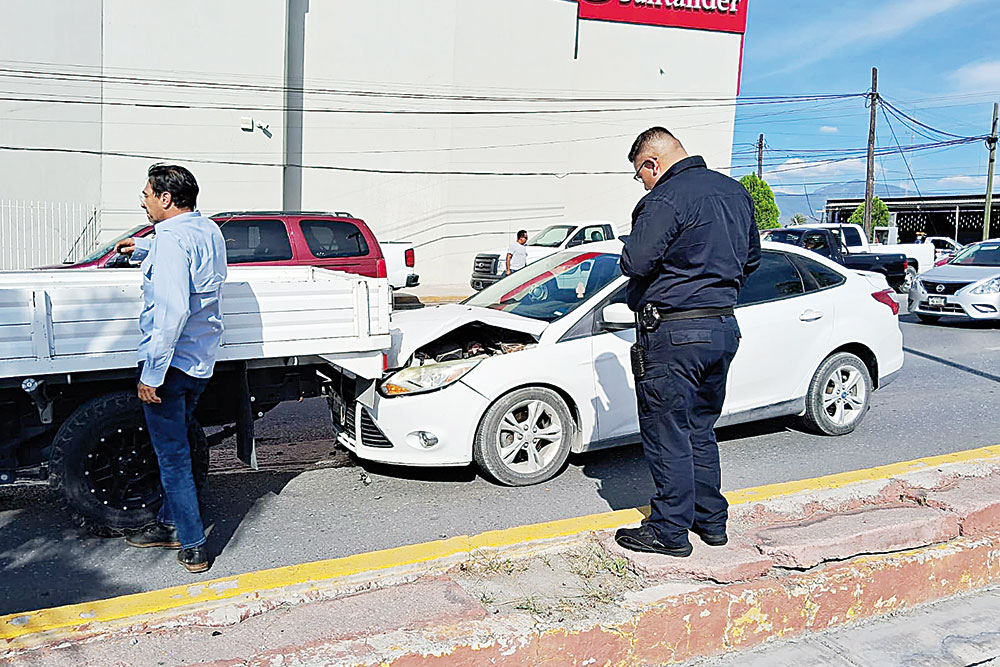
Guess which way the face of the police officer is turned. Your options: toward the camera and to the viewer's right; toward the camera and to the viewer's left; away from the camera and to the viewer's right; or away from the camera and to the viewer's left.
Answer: away from the camera and to the viewer's left

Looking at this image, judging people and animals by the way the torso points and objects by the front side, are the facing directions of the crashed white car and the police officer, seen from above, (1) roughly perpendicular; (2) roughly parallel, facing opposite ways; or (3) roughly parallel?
roughly perpendicular

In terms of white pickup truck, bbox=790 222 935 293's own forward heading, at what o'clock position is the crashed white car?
The crashed white car is roughly at 9 o'clock from the white pickup truck.

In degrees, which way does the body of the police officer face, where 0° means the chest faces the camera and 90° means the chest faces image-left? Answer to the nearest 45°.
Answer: approximately 135°

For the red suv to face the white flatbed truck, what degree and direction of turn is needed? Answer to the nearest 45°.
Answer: approximately 90° to its left

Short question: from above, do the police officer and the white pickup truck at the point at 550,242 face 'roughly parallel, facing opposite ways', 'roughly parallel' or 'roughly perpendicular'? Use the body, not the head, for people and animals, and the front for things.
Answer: roughly perpendicular

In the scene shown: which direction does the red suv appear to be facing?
to the viewer's left

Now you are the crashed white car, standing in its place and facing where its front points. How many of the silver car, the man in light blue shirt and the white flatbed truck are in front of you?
2

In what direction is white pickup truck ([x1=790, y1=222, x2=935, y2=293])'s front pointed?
to the viewer's left

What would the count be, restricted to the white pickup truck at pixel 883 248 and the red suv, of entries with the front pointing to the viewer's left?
2

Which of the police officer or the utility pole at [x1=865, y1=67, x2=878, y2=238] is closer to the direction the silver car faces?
the police officer

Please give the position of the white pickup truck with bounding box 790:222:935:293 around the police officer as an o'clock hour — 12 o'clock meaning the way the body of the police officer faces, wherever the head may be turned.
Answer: The white pickup truck is roughly at 2 o'clock from the police officer.
